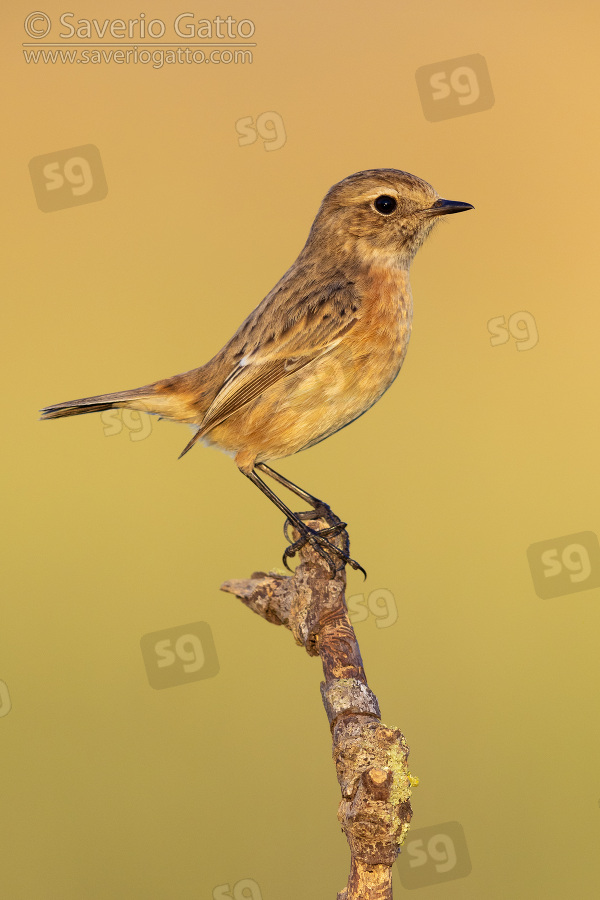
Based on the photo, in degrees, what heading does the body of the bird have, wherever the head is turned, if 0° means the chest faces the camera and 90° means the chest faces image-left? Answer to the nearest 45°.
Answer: approximately 270°
